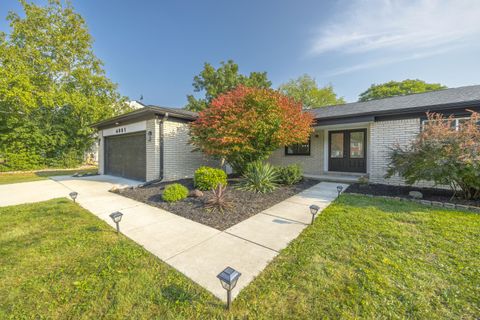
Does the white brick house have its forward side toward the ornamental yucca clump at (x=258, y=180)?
yes

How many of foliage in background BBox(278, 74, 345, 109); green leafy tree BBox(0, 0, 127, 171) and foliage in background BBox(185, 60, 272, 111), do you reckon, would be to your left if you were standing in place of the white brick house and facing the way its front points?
0

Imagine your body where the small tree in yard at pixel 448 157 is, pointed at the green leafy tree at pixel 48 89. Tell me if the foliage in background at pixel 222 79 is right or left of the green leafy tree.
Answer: right

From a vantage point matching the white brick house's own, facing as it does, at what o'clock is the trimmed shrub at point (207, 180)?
The trimmed shrub is roughly at 12 o'clock from the white brick house.

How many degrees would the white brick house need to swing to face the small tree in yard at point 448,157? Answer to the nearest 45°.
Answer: approximately 90° to its left

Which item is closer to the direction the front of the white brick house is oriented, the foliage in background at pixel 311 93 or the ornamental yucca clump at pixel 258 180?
the ornamental yucca clump

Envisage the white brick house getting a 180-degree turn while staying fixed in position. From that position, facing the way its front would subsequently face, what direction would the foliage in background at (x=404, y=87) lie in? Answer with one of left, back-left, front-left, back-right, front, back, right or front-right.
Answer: front

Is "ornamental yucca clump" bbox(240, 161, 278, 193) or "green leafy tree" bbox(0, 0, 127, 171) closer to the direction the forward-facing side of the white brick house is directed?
the ornamental yucca clump

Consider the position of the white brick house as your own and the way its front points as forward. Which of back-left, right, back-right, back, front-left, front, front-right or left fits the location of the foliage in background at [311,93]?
back-right

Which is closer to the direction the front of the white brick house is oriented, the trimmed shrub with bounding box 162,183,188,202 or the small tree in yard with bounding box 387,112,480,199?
the trimmed shrub

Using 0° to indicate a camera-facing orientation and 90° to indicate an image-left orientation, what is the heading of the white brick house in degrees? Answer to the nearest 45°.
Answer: approximately 45°
